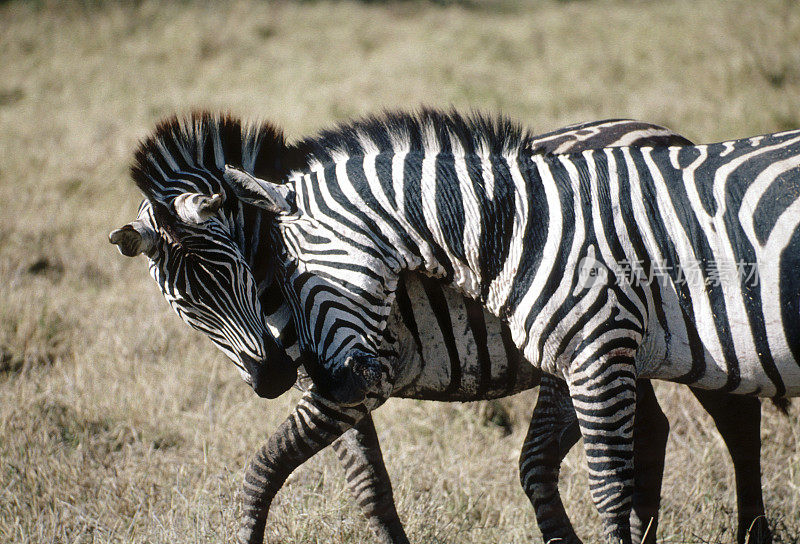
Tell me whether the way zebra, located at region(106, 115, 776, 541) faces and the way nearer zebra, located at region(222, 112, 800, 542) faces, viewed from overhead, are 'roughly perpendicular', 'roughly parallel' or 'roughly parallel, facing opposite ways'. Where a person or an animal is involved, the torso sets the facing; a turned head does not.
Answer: roughly parallel

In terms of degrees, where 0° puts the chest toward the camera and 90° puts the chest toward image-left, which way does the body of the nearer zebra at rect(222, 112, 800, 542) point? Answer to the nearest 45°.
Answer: approximately 90°

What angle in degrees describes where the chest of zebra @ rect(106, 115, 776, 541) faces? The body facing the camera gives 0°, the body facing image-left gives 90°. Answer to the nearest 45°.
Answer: approximately 90°

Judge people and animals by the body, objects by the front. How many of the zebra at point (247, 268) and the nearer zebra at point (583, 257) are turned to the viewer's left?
2
